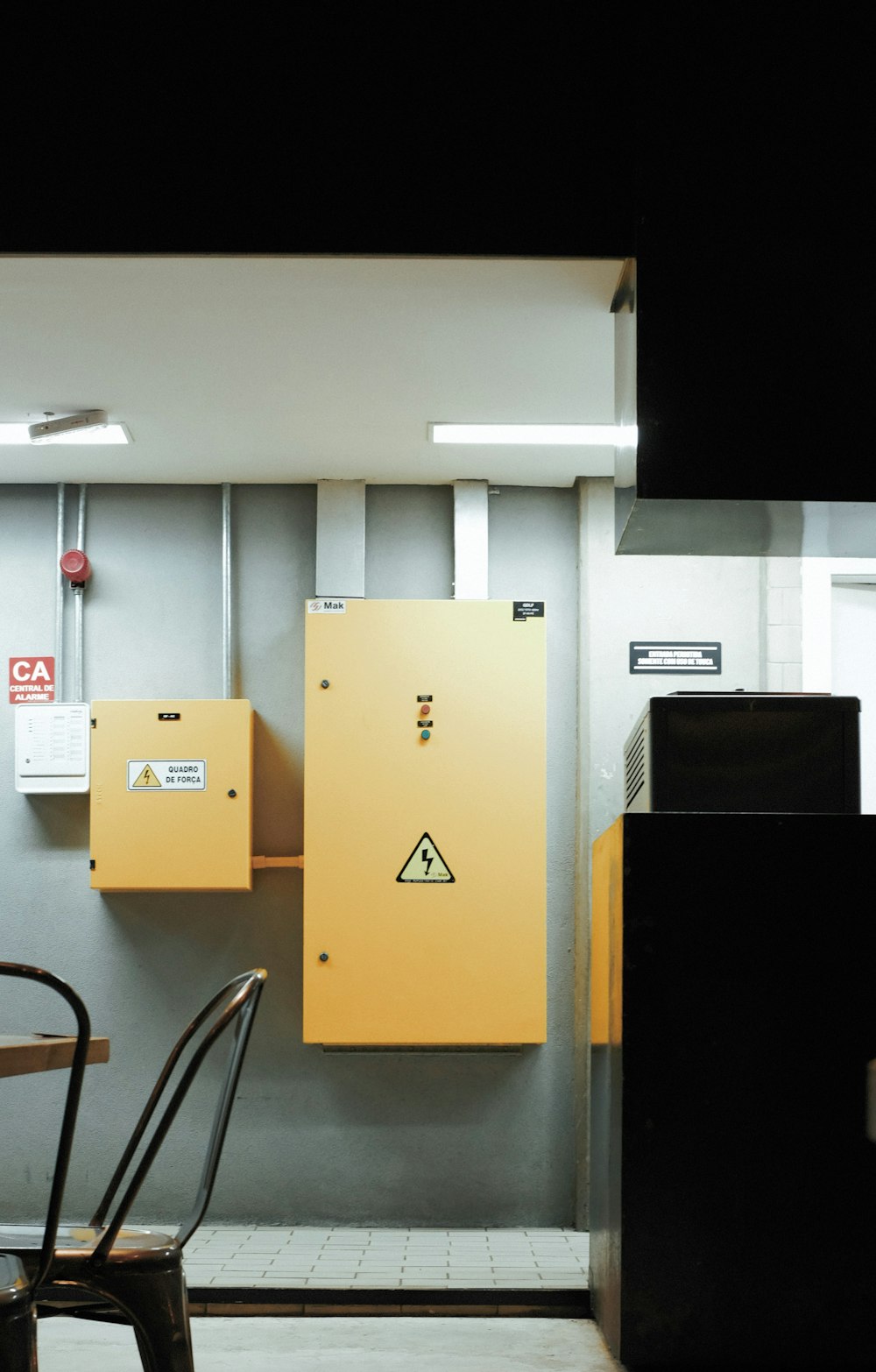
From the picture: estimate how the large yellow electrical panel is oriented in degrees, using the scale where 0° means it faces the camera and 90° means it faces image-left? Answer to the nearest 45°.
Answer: approximately 0°

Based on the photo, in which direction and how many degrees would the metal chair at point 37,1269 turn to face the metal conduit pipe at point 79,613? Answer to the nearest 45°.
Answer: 0° — it already faces it

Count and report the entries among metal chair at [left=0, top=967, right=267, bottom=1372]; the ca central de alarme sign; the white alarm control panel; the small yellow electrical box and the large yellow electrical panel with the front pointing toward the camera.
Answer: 4

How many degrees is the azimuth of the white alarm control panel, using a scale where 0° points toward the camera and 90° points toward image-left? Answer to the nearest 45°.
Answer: approximately 0°

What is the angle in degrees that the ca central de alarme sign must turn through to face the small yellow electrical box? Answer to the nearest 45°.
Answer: approximately 45° to its left
